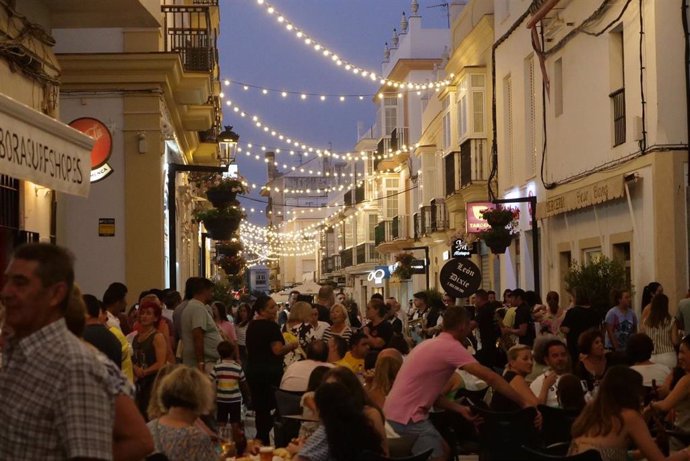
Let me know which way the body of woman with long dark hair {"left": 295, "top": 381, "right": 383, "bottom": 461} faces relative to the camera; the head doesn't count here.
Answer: away from the camera

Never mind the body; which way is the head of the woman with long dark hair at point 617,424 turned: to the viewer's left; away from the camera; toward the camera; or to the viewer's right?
away from the camera

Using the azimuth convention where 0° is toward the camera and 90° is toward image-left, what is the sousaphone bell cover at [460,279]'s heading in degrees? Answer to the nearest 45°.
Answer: approximately 0°

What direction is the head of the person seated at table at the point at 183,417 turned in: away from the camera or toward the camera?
away from the camera

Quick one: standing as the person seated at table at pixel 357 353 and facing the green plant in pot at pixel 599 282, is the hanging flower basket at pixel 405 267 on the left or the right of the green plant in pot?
left

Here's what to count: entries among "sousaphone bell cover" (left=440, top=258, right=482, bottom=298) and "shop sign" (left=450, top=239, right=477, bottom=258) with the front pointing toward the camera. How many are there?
2
